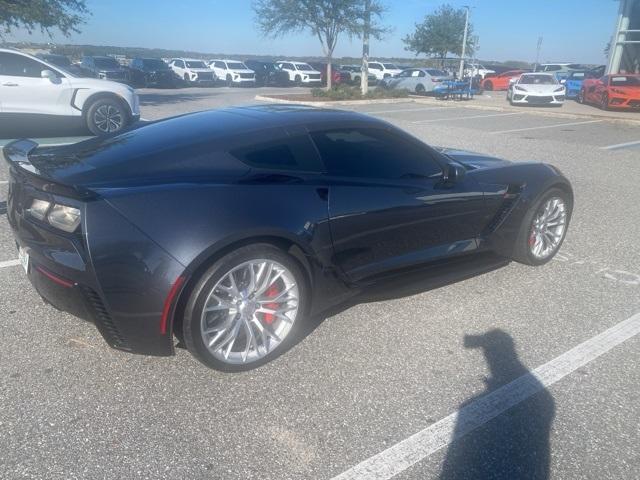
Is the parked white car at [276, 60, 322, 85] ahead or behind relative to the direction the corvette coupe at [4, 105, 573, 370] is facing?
ahead

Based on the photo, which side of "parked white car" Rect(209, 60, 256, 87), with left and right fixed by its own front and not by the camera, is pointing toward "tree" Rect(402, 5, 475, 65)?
left

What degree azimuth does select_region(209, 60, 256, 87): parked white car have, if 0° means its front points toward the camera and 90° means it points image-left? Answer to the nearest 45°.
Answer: approximately 315°

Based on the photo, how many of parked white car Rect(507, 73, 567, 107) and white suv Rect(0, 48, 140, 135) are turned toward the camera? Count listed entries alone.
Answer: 1

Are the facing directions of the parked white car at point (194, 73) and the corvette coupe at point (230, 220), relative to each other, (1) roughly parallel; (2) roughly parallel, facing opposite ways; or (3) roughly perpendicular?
roughly perpendicular

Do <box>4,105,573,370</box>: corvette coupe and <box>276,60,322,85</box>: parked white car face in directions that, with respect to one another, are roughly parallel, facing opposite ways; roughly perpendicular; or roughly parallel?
roughly perpendicular

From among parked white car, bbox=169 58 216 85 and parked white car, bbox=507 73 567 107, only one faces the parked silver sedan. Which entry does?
parked white car, bbox=169 58 216 85

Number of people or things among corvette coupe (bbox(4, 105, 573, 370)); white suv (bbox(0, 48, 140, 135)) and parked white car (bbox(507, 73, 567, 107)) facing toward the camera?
1

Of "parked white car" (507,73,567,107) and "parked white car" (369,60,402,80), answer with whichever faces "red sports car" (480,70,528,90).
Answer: "parked white car" (369,60,402,80)

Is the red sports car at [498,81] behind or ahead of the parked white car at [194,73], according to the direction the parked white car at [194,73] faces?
ahead

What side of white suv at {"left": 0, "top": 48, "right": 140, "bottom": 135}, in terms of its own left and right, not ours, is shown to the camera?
right
